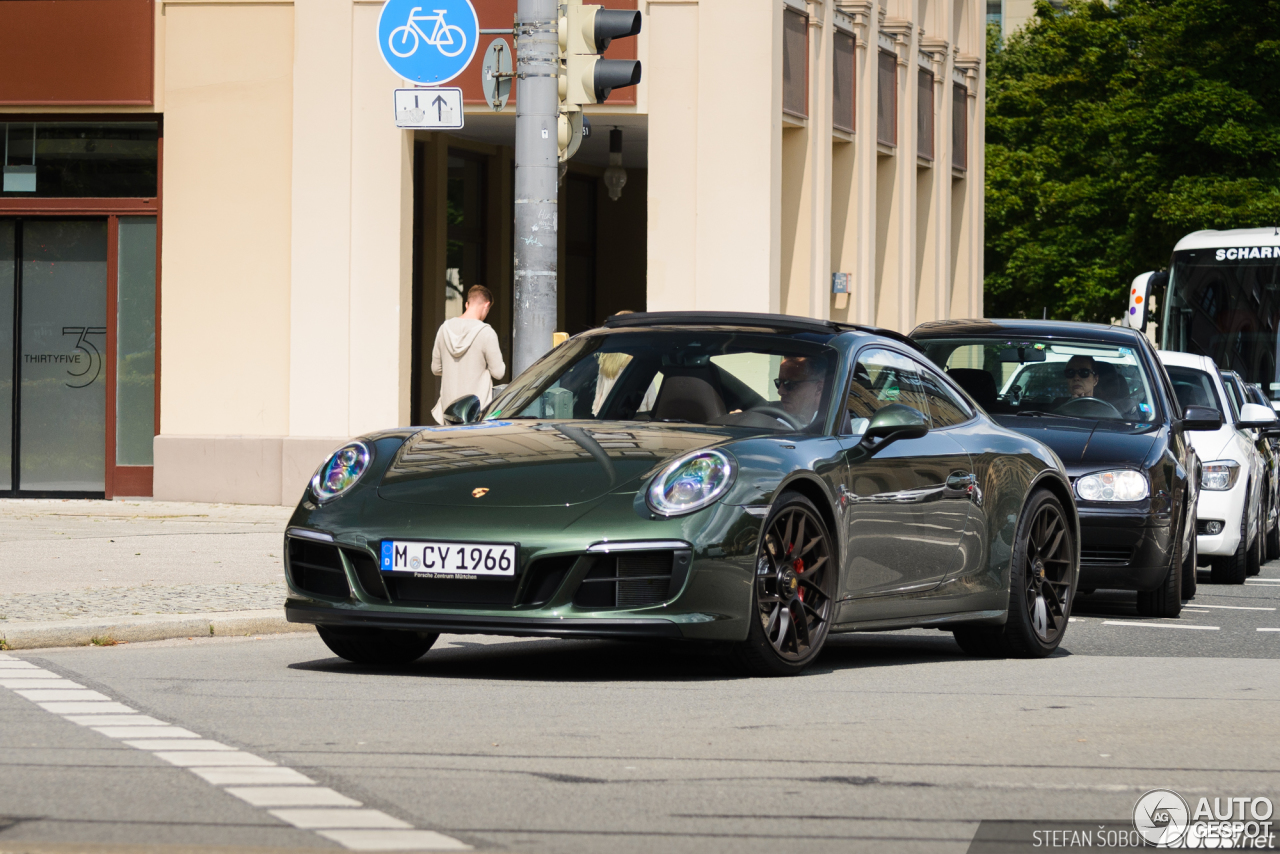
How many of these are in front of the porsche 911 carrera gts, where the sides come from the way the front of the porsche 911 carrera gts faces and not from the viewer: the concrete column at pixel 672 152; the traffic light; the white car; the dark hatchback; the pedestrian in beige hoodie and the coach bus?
0

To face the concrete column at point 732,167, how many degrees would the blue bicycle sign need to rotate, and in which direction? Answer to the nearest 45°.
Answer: approximately 135° to its left

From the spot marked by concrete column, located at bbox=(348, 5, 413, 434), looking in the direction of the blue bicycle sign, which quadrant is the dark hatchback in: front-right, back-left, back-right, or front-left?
front-left

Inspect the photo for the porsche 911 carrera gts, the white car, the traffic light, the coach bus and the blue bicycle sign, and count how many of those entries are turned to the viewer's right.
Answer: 1

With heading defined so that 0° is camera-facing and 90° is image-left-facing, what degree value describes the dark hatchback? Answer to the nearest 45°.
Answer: approximately 0°

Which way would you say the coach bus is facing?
toward the camera

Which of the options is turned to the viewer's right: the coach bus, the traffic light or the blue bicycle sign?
the traffic light

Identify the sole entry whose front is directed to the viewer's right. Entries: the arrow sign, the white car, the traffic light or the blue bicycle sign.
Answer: the traffic light

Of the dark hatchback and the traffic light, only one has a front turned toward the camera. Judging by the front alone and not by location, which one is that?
the dark hatchback

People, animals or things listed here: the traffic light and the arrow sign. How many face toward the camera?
1

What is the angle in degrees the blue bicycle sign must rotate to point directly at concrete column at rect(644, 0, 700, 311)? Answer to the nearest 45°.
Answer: approximately 180°

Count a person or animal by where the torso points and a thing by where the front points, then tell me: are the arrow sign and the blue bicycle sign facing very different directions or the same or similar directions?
same or similar directions

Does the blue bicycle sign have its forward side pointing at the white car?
no

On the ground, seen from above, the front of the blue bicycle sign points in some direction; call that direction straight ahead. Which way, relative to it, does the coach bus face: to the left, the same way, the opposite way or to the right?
the same way

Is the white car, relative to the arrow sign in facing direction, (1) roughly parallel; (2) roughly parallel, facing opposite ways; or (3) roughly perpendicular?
roughly parallel

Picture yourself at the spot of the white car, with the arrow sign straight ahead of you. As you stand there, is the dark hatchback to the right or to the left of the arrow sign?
left

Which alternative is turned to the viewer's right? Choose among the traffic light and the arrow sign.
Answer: the traffic light

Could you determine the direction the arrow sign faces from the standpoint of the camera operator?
facing the viewer

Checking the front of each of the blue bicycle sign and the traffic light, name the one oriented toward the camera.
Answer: the blue bicycle sign

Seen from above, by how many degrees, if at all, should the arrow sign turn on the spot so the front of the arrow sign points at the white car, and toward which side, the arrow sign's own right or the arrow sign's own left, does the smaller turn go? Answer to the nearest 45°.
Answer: approximately 90° to the arrow sign's own left
